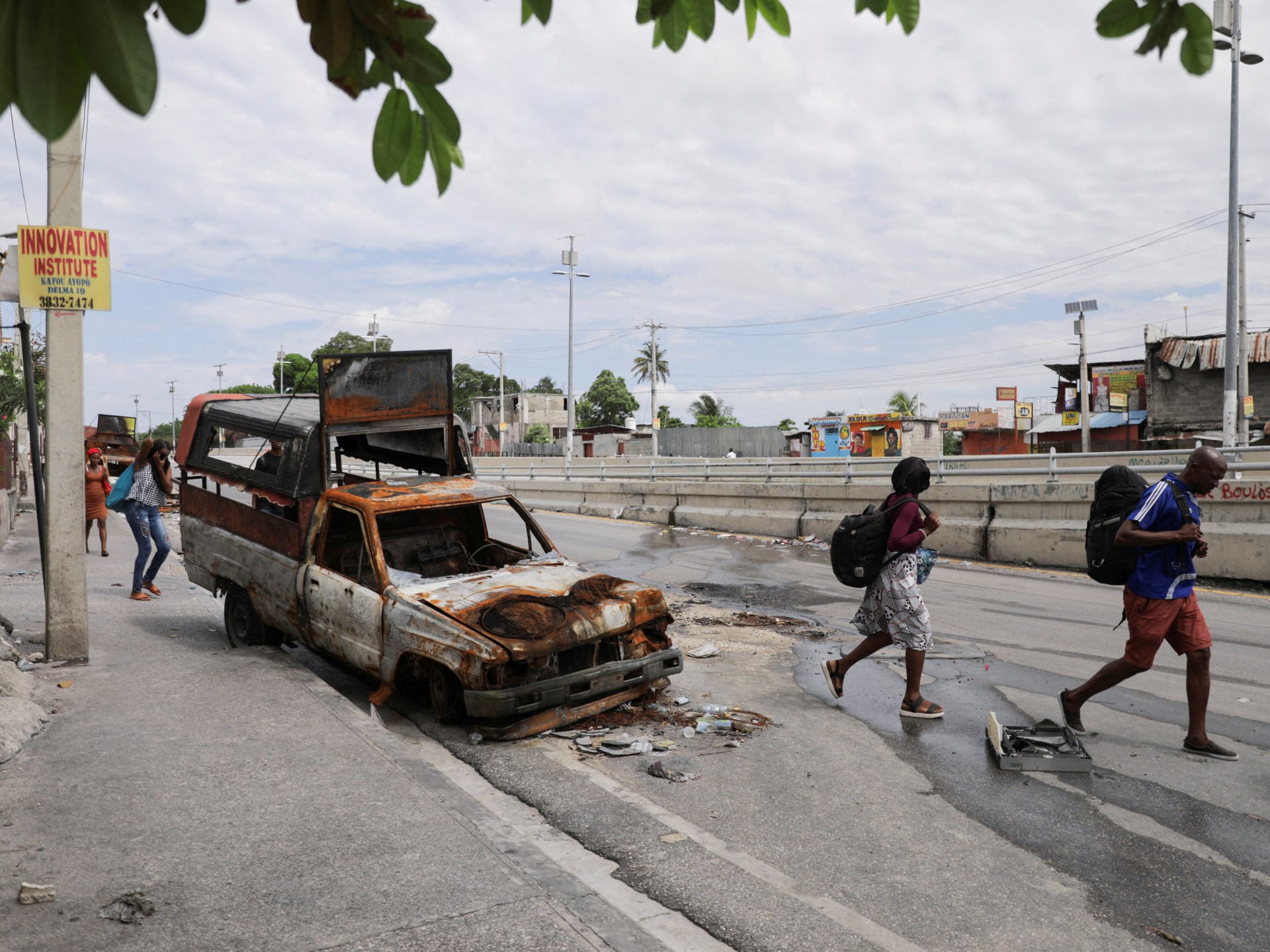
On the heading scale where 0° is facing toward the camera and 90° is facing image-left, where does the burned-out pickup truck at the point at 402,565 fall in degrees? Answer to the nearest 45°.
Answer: approximately 315°

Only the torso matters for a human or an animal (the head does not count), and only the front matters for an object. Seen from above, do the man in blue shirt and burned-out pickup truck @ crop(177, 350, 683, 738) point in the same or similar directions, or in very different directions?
same or similar directions

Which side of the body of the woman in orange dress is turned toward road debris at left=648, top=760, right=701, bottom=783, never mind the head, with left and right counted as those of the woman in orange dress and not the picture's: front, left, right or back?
front

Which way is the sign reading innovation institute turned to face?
toward the camera

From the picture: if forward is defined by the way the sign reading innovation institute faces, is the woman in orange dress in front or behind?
behind

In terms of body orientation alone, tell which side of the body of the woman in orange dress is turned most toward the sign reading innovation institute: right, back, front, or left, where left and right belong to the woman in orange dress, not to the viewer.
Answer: front

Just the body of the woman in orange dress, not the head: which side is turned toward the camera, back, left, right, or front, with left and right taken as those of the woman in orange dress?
front

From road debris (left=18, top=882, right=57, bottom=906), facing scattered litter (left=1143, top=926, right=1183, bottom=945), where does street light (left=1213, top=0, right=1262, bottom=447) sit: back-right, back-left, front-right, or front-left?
front-left

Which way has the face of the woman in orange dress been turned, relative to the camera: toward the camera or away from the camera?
toward the camera

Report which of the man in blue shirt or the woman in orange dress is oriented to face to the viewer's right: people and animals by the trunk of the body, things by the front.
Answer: the man in blue shirt

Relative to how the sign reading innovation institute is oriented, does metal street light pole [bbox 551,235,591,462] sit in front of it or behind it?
behind

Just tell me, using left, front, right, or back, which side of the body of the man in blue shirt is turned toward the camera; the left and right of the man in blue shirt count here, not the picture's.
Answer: right
